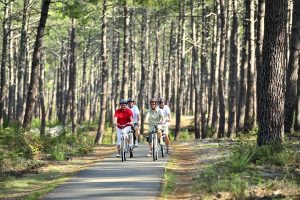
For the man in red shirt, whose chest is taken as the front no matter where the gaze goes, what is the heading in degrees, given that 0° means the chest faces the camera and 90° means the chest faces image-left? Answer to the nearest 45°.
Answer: approximately 0°
